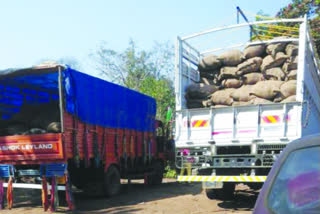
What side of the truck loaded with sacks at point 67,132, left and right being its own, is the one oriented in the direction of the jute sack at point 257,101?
right

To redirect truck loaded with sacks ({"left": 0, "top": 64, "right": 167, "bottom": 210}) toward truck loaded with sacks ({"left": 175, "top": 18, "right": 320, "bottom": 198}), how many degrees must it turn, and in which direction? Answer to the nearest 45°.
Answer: approximately 90° to its right

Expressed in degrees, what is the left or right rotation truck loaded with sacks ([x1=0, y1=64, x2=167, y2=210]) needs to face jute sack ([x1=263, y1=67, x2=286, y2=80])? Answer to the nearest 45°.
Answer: approximately 90° to its right

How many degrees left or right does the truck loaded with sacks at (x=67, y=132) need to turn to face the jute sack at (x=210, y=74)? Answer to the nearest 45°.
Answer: approximately 45° to its right

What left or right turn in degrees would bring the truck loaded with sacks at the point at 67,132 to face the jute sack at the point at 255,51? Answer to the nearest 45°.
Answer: approximately 90° to its right

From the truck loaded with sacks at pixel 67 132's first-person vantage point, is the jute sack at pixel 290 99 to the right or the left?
on its right

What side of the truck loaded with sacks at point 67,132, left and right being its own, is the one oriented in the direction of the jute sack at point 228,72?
right

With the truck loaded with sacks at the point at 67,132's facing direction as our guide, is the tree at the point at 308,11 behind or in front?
in front

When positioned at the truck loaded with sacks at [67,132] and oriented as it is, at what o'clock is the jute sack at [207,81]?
The jute sack is roughly at 4 o'clock from the truck loaded with sacks.

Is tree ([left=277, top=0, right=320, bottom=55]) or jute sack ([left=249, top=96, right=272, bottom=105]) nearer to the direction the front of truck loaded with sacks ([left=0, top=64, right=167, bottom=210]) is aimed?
the tree

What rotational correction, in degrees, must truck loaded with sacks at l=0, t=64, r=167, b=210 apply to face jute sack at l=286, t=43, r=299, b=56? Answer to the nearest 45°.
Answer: approximately 90° to its right

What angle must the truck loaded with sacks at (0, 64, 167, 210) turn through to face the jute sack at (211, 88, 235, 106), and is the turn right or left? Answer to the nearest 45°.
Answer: approximately 90° to its right

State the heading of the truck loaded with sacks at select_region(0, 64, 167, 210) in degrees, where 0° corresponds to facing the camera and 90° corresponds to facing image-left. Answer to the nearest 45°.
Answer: approximately 225°
